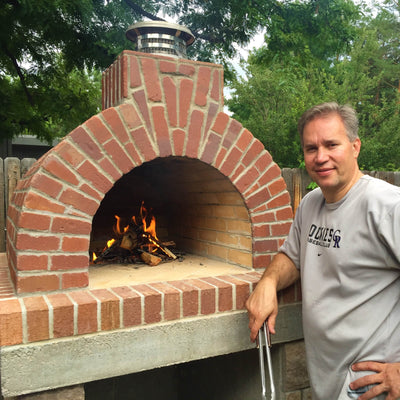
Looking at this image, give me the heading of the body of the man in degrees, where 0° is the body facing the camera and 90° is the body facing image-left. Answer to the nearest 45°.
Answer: approximately 45°

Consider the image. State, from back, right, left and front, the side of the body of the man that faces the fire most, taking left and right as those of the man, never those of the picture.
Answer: right

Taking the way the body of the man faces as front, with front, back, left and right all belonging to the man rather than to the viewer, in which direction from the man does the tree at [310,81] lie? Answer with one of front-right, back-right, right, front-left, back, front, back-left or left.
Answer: back-right

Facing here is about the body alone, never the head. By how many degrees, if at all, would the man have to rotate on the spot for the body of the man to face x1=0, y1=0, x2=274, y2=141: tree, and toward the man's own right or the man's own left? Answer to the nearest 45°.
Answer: approximately 90° to the man's own right

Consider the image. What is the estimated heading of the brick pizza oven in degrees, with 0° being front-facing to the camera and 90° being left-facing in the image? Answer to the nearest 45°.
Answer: approximately 315°
